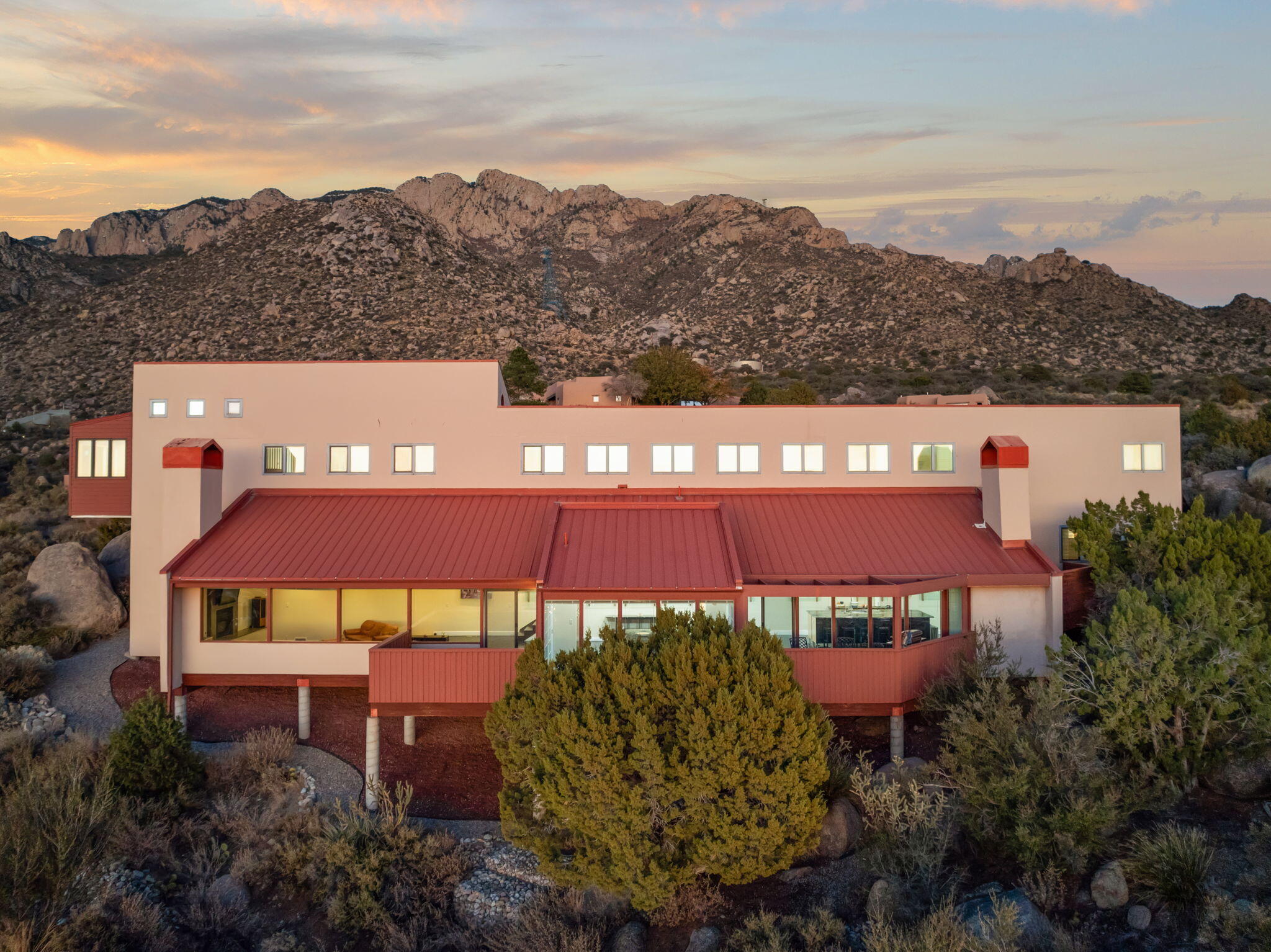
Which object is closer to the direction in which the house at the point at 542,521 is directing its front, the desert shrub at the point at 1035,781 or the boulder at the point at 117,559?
the desert shrub

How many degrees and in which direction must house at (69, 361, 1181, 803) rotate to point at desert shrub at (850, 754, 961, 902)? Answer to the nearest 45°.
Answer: approximately 45° to its left

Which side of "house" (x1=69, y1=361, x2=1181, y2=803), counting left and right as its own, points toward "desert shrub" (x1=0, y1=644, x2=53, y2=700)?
right

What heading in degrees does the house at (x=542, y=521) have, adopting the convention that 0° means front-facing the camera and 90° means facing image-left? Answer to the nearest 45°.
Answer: approximately 0°

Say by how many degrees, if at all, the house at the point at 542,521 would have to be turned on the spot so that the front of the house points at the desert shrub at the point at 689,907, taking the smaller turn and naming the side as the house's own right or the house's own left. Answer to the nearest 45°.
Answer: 0° — it already faces it

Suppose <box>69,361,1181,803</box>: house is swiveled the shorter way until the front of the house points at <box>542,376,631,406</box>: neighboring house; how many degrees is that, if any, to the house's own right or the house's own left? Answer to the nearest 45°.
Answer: approximately 180°
